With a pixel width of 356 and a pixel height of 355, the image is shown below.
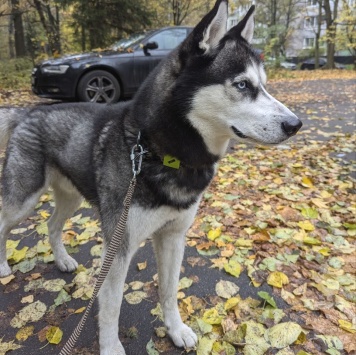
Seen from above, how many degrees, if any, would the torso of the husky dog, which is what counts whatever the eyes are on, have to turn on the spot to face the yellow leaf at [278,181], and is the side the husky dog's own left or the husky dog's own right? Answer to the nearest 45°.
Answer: approximately 90° to the husky dog's own left

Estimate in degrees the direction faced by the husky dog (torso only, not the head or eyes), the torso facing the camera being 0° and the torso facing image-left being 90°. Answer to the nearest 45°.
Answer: approximately 315°

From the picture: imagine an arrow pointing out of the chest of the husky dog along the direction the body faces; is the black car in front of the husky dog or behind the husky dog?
behind

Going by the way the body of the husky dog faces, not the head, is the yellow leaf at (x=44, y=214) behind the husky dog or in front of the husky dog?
behind

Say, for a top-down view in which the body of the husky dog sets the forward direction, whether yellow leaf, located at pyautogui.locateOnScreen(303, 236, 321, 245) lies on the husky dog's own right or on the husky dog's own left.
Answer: on the husky dog's own left
